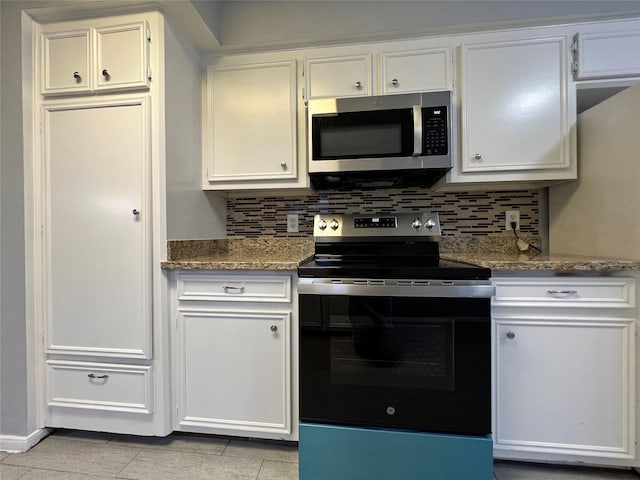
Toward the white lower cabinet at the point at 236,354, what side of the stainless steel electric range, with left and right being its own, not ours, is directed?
right

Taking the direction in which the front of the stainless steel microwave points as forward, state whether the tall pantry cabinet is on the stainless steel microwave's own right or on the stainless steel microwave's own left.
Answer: on the stainless steel microwave's own right

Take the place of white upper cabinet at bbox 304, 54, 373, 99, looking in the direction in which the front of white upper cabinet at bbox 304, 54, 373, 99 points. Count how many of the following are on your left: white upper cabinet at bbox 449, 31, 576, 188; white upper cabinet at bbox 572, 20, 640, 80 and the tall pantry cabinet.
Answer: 2

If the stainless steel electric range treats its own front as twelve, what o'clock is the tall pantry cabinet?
The tall pantry cabinet is roughly at 3 o'clock from the stainless steel electric range.
